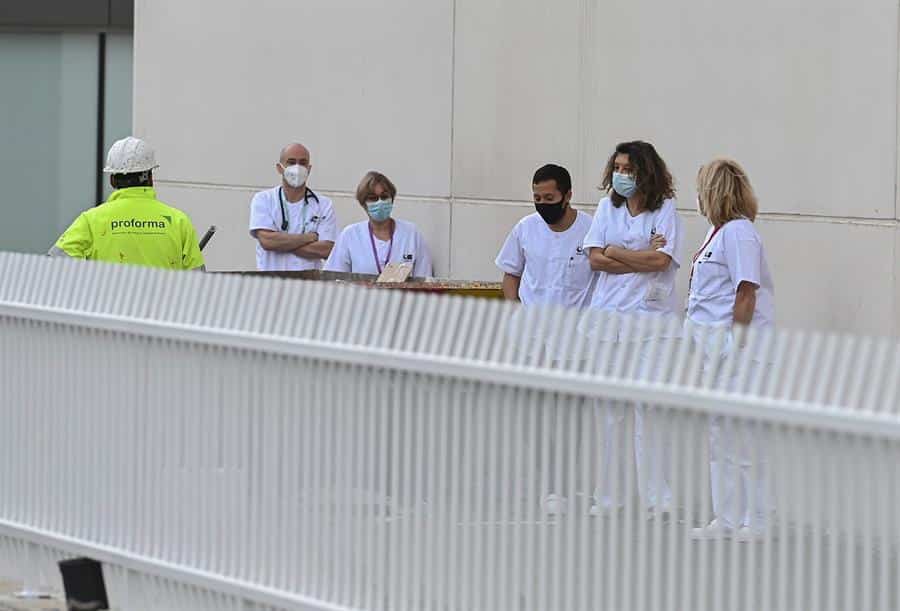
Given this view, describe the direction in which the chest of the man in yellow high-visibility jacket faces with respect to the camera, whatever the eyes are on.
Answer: away from the camera

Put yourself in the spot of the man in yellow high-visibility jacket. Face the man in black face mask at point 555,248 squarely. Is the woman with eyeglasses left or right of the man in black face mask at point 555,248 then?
left

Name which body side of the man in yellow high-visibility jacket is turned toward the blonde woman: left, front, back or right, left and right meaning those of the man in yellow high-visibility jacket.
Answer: right

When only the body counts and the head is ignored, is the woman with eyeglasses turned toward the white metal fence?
yes

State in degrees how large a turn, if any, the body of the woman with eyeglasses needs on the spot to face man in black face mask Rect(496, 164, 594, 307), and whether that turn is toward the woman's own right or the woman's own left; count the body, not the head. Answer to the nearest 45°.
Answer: approximately 45° to the woman's own left

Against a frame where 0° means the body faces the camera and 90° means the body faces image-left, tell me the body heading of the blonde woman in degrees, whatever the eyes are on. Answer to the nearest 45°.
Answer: approximately 90°

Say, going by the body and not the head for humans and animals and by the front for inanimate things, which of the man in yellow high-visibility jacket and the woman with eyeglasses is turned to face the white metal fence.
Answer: the woman with eyeglasses

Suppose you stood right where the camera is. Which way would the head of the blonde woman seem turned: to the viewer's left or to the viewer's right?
to the viewer's left

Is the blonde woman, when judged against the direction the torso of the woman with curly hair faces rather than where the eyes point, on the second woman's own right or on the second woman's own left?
on the second woman's own left
